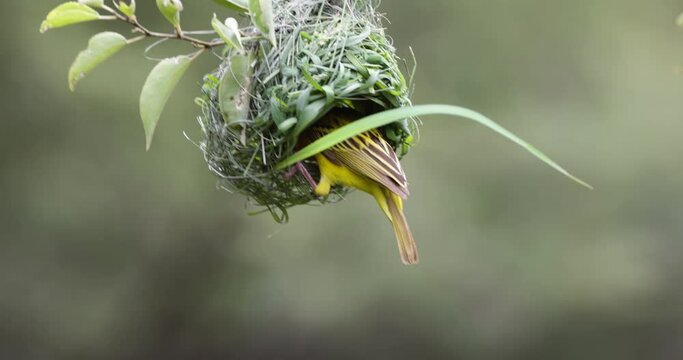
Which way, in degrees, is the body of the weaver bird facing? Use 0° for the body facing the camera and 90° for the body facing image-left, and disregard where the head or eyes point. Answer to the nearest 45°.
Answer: approximately 90°

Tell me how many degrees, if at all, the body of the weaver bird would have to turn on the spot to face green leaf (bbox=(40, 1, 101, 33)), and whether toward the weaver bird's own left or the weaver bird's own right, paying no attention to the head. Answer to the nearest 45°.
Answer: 0° — it already faces it

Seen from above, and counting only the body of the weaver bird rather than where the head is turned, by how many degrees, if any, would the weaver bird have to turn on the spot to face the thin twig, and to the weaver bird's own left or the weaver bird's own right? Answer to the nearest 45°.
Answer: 0° — it already faces it

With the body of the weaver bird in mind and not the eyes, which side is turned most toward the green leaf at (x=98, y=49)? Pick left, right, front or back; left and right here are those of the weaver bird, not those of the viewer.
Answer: front

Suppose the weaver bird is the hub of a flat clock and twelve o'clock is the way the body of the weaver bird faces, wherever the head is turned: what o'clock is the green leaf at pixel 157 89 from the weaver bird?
The green leaf is roughly at 11 o'clock from the weaver bird.
